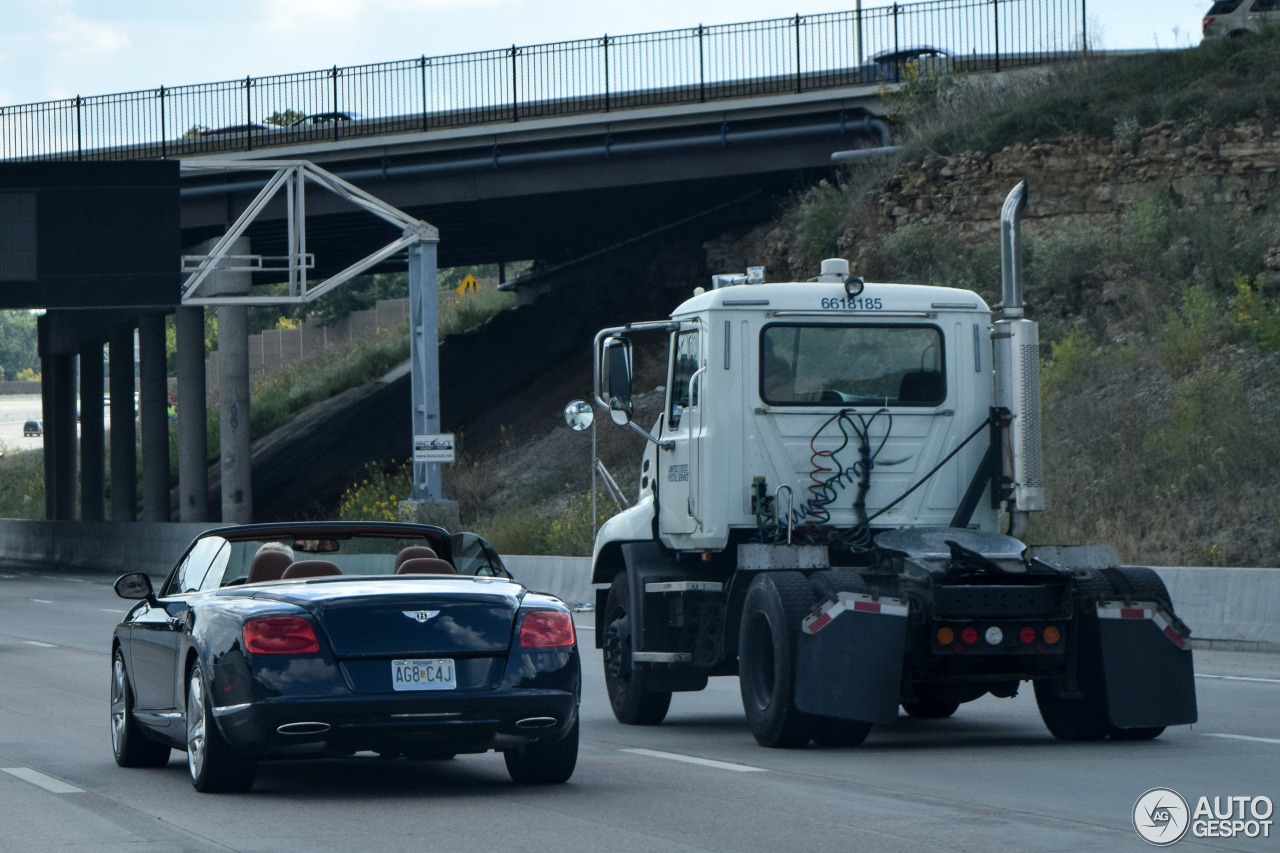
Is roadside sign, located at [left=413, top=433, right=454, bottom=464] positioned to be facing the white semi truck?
yes

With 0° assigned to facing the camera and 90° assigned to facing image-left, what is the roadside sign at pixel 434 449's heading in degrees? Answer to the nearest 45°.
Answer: approximately 0°

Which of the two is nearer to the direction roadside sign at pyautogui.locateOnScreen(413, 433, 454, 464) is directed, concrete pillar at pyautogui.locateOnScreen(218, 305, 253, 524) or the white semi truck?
the white semi truck

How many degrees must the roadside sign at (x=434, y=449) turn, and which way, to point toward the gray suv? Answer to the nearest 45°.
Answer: approximately 90° to its left

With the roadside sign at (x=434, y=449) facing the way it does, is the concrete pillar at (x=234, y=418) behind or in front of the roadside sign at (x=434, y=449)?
behind
